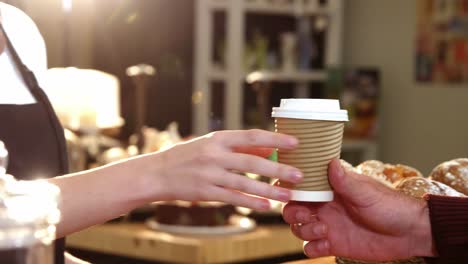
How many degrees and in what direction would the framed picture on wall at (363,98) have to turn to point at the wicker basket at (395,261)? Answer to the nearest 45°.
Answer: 0° — it already faces it

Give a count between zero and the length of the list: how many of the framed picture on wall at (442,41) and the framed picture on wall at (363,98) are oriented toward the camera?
2

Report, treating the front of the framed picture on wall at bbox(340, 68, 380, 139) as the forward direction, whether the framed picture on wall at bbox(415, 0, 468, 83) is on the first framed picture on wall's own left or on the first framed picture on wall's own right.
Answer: on the first framed picture on wall's own left

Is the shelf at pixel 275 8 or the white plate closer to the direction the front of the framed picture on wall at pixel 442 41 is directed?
the white plate

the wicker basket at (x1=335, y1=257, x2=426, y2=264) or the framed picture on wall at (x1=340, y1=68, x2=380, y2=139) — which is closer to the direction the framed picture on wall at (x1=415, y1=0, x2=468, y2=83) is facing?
the wicker basket

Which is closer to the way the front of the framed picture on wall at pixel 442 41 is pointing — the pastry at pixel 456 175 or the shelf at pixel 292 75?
the pastry

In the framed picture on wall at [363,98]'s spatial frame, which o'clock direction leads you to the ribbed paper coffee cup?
The ribbed paper coffee cup is roughly at 12 o'clock from the framed picture on wall.

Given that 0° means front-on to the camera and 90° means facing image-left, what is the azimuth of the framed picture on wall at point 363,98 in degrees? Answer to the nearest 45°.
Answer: approximately 0°
